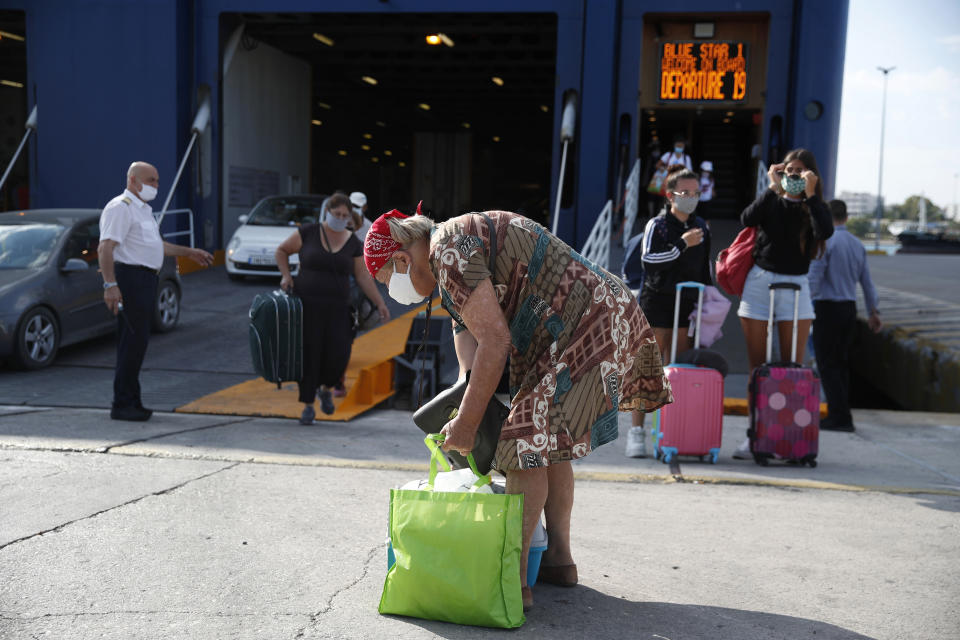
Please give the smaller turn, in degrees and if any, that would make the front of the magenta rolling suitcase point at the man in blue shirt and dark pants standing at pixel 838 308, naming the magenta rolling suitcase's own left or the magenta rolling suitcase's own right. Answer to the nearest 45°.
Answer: approximately 180°

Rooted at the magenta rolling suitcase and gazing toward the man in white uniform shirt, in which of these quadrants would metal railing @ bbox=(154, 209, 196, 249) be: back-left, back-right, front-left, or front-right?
front-right

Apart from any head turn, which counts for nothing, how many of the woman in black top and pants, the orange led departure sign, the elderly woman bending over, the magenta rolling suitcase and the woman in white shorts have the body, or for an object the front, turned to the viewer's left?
1

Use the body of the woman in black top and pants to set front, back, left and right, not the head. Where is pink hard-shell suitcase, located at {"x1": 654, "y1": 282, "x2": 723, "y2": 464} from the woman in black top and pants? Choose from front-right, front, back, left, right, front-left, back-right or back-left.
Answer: front-left

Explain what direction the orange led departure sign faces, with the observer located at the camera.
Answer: facing the viewer

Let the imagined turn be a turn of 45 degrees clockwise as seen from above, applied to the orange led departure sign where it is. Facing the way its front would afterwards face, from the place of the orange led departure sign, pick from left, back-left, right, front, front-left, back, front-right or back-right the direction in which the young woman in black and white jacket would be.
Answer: front-left

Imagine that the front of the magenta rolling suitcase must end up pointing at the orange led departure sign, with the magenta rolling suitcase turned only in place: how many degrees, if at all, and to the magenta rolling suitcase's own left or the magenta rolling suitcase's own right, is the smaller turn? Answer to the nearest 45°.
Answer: approximately 180°

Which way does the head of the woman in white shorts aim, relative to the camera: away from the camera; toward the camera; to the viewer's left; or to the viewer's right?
toward the camera

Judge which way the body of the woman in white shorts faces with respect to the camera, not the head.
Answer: toward the camera

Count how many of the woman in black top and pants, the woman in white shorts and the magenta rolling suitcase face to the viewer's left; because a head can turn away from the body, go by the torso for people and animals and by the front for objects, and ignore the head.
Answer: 0

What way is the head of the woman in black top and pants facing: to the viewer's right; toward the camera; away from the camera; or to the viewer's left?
toward the camera

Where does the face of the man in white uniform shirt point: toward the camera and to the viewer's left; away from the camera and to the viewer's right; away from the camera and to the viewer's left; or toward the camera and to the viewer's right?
toward the camera and to the viewer's right

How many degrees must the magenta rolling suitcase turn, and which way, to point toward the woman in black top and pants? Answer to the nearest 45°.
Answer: approximately 90° to its right

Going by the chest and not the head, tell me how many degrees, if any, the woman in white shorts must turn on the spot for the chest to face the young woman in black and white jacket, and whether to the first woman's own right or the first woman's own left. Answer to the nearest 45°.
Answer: approximately 90° to the first woman's own right

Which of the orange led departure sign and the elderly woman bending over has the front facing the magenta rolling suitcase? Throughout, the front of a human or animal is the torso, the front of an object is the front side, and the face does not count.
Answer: the orange led departure sign

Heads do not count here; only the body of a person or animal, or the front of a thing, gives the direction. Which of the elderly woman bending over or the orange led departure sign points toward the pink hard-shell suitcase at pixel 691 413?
the orange led departure sign

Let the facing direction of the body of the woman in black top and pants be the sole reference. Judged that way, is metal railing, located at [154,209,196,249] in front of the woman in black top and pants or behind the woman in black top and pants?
behind

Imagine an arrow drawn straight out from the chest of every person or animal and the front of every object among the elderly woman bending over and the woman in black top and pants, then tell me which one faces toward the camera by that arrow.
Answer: the woman in black top and pants
